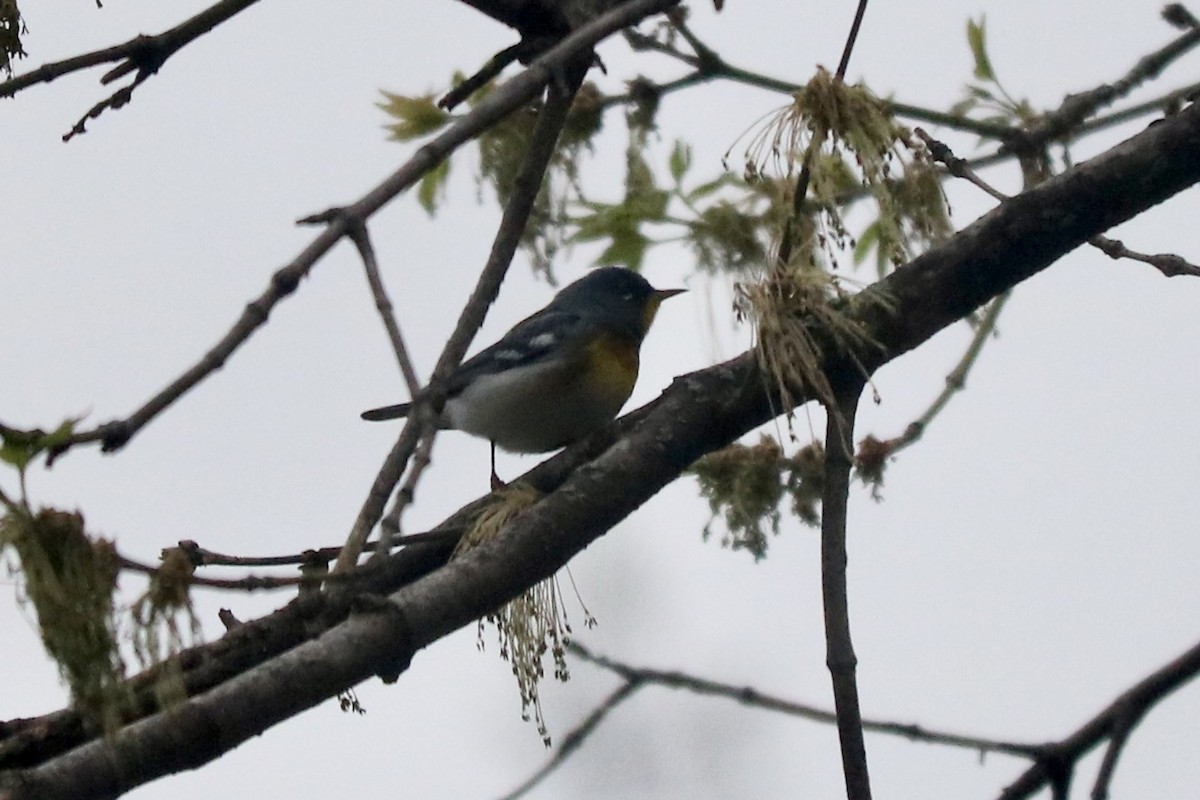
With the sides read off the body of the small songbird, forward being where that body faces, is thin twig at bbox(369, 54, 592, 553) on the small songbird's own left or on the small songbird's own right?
on the small songbird's own right

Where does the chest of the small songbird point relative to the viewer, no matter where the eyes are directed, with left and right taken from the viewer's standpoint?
facing to the right of the viewer
